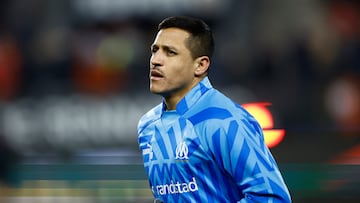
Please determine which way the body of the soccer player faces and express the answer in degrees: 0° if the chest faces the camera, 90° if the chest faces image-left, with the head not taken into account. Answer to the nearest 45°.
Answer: approximately 45°
